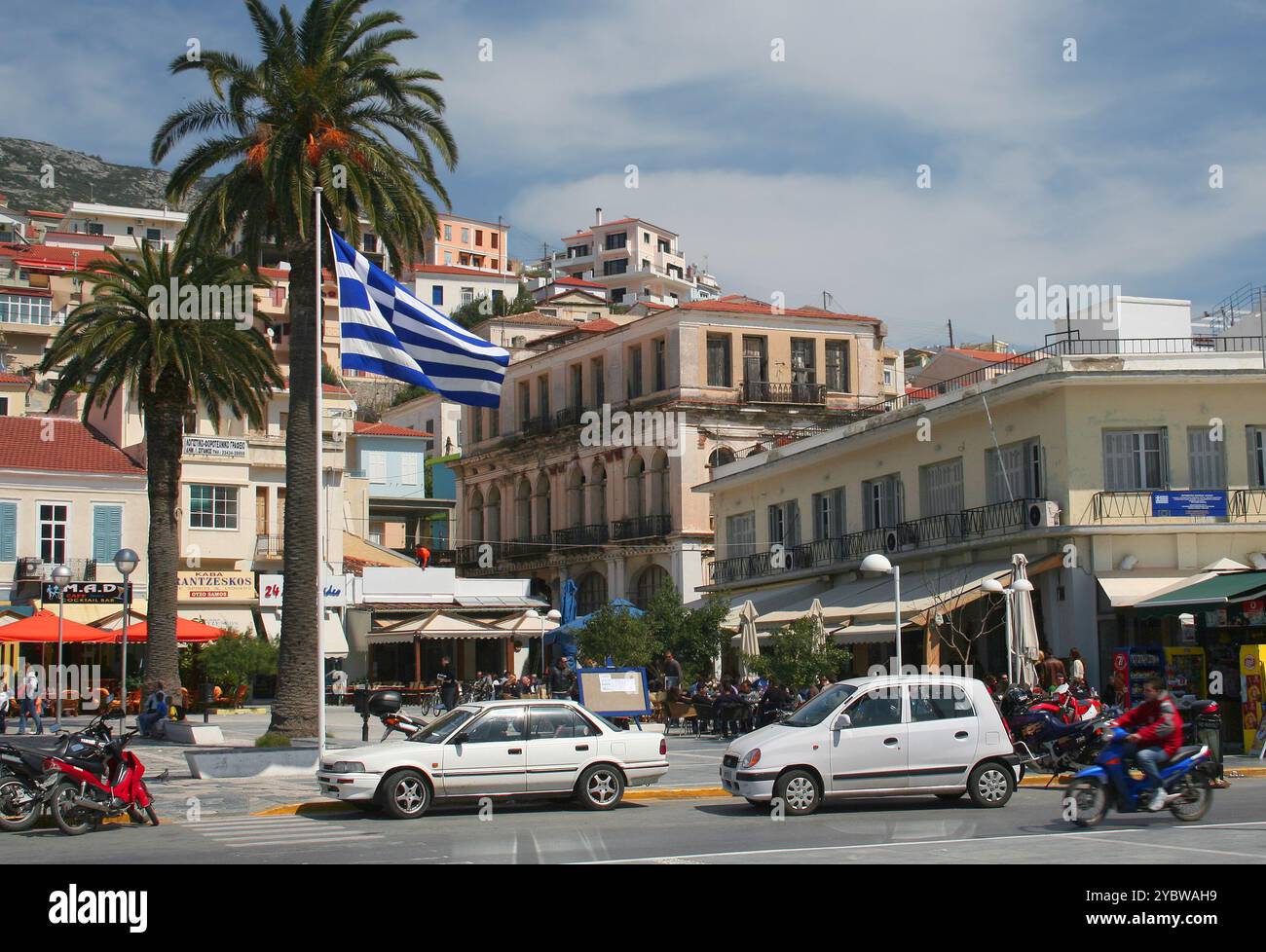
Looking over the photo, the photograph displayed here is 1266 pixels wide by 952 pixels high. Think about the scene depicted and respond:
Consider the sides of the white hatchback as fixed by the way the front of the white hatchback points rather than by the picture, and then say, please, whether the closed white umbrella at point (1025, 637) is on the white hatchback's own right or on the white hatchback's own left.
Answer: on the white hatchback's own right

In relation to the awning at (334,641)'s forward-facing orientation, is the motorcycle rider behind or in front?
in front

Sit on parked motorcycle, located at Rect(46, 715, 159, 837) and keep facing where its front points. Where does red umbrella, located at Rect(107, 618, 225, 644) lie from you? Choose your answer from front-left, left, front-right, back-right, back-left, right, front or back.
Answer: front-left

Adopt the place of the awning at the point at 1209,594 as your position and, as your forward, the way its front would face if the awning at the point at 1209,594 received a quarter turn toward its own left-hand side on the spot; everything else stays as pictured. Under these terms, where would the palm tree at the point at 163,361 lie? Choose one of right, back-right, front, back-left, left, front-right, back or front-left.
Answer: back-right

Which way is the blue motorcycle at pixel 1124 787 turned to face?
to the viewer's left

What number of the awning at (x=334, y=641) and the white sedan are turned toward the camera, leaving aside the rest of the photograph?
1

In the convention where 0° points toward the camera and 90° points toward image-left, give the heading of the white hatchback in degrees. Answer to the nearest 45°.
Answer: approximately 90°

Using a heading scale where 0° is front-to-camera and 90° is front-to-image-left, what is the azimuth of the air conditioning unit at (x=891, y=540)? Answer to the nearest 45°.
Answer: approximately 45°

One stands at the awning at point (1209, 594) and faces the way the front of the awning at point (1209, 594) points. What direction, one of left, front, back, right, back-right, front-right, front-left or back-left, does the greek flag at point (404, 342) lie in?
front

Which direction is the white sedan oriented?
to the viewer's left

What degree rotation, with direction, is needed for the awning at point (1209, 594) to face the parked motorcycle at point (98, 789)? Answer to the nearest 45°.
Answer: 0° — it already faces it

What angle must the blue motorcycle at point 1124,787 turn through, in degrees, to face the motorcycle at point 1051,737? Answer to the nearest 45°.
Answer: approximately 90° to its right

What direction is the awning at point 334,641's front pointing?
toward the camera

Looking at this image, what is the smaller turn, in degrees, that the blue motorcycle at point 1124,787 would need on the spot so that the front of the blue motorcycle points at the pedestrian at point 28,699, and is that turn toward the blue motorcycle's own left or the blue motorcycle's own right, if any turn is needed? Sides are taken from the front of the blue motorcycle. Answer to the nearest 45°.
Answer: approximately 45° to the blue motorcycle's own right
